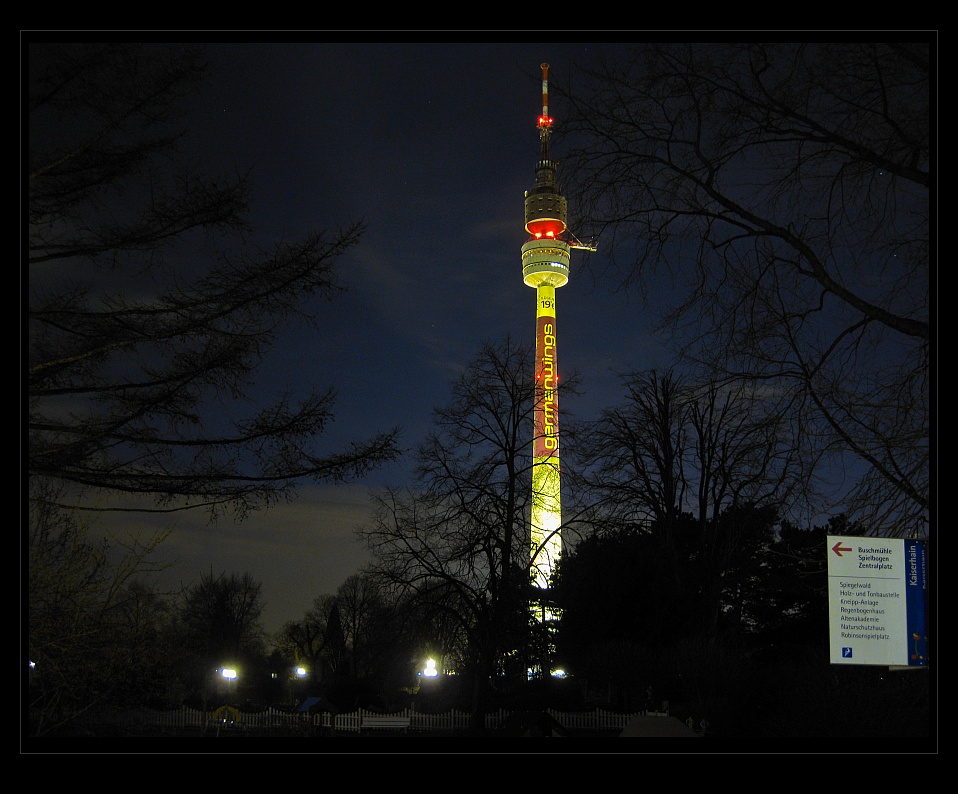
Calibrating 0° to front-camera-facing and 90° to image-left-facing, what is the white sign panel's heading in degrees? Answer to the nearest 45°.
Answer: approximately 0°
